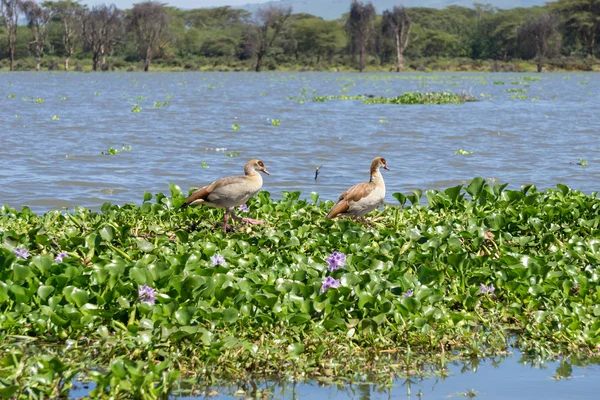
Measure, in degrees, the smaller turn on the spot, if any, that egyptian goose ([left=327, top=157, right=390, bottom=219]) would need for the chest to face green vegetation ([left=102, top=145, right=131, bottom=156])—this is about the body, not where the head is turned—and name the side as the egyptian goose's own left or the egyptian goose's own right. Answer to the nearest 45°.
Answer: approximately 135° to the egyptian goose's own left

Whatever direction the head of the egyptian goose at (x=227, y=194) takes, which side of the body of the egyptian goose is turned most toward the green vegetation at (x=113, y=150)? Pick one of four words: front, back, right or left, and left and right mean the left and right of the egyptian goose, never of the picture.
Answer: left

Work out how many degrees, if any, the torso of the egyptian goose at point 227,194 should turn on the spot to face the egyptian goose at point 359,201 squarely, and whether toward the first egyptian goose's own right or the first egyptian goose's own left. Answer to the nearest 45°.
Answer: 0° — it already faces it

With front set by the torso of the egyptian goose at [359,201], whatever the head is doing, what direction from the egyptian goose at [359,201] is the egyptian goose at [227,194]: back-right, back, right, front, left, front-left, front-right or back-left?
back

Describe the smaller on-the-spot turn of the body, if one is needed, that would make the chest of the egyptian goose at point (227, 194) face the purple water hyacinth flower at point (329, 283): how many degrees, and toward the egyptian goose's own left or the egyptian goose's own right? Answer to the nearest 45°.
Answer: approximately 90° to the egyptian goose's own right

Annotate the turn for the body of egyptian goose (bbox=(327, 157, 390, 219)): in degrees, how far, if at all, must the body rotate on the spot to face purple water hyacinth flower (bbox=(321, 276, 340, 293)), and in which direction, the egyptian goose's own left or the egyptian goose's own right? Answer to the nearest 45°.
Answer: approximately 90° to the egyptian goose's own right

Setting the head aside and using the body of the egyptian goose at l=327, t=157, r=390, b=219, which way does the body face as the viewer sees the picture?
to the viewer's right

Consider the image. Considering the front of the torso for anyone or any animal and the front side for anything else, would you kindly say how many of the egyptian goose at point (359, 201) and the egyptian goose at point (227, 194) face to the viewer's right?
2

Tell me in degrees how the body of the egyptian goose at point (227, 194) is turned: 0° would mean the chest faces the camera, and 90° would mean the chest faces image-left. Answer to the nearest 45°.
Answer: approximately 270°

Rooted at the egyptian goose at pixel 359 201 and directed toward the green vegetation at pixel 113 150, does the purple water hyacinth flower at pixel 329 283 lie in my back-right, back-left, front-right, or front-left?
back-left

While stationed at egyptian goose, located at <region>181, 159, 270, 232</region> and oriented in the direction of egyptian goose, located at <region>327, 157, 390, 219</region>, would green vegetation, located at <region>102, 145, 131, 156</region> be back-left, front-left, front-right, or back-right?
back-left
